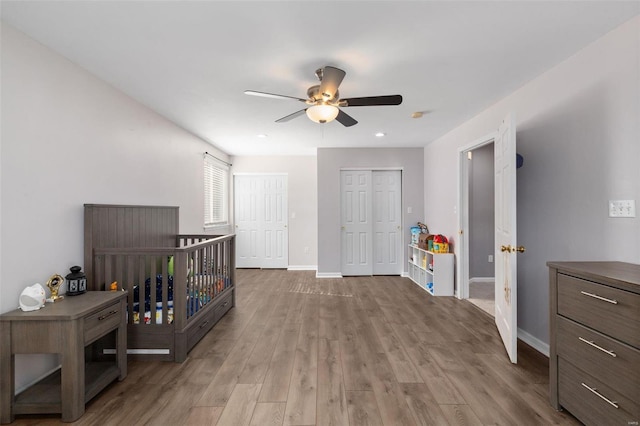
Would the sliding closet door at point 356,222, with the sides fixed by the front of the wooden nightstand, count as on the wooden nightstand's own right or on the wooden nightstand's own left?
on the wooden nightstand's own left

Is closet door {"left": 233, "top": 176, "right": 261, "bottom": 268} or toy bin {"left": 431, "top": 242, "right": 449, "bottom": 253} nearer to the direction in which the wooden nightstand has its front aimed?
the toy bin

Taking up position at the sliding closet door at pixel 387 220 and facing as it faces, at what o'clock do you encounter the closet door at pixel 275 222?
The closet door is roughly at 3 o'clock from the sliding closet door.

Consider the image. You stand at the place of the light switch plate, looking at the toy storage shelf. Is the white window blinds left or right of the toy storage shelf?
left
